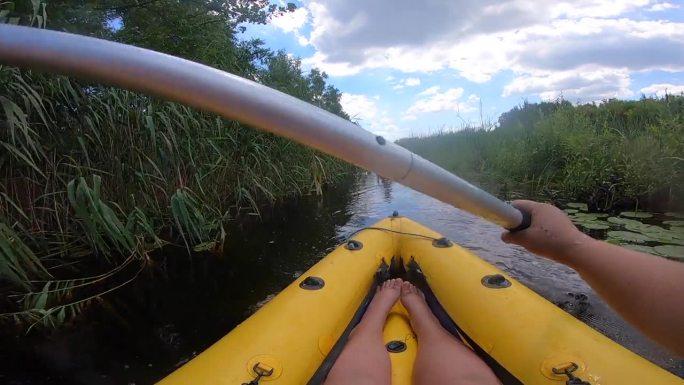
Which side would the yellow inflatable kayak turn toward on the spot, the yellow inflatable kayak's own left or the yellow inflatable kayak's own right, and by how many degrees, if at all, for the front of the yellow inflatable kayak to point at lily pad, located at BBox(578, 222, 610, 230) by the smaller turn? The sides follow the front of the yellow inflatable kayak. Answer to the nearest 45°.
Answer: approximately 45° to the yellow inflatable kayak's own right

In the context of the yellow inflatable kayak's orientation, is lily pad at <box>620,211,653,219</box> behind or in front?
in front

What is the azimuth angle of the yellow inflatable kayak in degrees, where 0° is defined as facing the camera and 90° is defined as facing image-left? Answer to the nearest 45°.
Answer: approximately 180°

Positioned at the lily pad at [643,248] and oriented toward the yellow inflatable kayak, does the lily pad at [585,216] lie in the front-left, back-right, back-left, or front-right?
back-right

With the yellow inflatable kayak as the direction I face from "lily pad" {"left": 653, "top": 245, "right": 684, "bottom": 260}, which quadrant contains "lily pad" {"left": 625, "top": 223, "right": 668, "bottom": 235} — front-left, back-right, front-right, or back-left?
back-right

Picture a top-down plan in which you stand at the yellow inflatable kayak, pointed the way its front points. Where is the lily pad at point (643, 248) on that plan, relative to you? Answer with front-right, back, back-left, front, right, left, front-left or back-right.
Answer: front-right

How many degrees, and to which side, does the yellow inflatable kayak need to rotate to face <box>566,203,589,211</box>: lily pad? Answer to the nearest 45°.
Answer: approximately 45° to its right

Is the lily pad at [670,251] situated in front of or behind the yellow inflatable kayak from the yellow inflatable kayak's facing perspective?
in front

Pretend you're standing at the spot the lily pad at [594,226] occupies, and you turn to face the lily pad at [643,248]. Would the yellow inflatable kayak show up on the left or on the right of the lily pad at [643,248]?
right

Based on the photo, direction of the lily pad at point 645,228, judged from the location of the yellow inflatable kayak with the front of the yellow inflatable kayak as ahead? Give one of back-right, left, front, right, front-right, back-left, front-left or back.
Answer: front-right

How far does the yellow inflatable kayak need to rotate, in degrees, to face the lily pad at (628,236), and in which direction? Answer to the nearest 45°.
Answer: approximately 45° to its right
